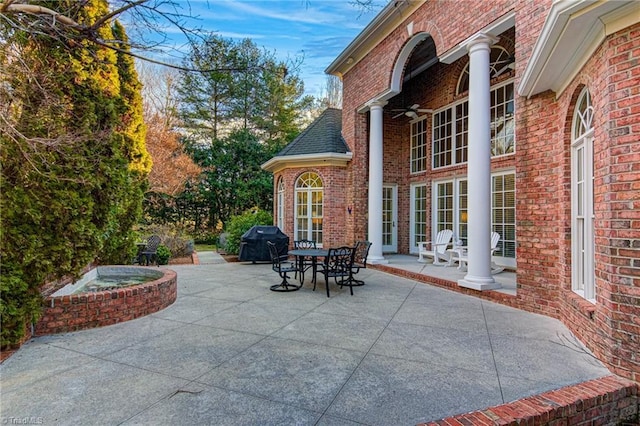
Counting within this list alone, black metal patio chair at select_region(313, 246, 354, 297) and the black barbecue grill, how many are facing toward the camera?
1

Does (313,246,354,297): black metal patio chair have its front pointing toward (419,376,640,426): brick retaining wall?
no

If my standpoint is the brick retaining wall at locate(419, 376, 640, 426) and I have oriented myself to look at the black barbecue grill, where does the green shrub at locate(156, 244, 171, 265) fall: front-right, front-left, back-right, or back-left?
front-left

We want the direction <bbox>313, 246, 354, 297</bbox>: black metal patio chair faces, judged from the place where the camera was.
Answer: facing away from the viewer and to the left of the viewer

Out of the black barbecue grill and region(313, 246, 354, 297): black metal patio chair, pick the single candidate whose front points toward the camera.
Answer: the black barbecue grill

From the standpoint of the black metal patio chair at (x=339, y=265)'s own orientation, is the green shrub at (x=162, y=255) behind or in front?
in front

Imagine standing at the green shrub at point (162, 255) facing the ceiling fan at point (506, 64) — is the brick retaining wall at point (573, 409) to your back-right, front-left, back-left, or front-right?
front-right

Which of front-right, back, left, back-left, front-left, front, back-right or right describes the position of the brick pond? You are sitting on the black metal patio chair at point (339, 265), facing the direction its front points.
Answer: left

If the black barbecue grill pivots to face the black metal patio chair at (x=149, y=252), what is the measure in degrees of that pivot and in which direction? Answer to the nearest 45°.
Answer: approximately 90° to its right

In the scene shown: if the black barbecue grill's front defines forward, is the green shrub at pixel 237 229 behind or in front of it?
behind

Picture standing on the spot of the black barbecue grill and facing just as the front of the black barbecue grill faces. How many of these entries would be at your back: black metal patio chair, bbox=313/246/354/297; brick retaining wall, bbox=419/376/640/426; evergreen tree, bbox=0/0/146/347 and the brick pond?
0

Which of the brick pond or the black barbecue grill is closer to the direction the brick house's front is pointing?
the brick pond

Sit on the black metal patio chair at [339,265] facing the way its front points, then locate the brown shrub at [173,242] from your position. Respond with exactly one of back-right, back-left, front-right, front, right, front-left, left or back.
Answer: front

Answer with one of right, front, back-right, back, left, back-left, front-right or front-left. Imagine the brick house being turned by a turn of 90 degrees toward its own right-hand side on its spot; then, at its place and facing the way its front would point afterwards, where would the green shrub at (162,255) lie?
front-left

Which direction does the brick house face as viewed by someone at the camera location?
facing the viewer and to the left of the viewer

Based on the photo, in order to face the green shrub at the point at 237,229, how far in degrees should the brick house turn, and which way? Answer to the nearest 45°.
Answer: approximately 90° to its right

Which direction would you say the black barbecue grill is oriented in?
toward the camera

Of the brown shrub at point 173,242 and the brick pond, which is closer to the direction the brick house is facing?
the brick pond
